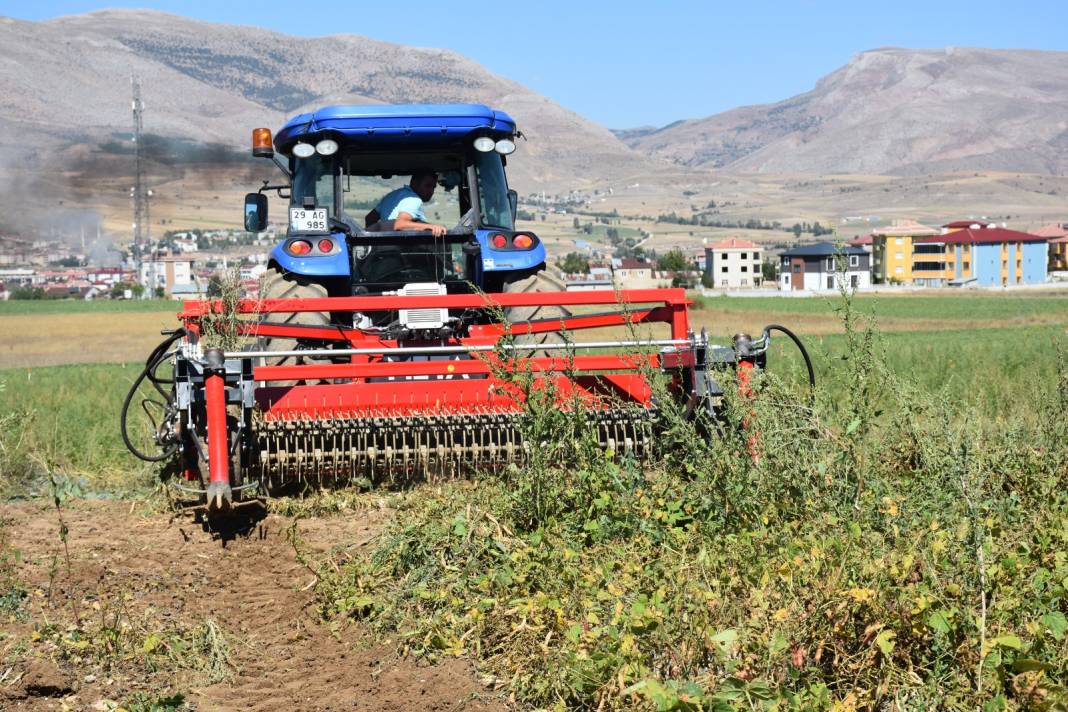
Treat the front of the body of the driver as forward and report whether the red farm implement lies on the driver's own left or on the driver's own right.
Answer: on the driver's own right

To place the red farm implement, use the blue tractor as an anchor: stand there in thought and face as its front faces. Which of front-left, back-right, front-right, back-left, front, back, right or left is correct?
back

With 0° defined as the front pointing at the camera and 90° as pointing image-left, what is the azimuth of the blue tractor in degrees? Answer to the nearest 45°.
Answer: approximately 180°
